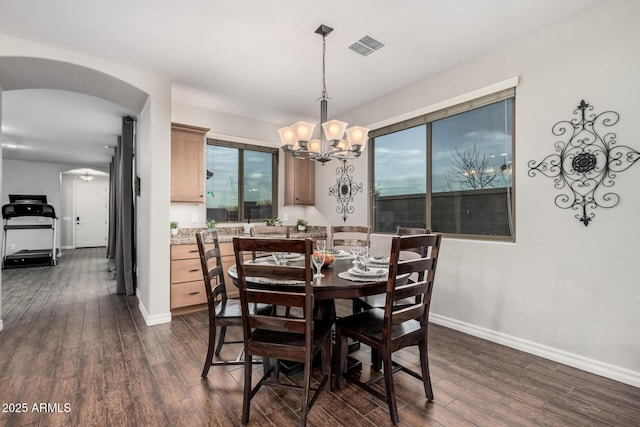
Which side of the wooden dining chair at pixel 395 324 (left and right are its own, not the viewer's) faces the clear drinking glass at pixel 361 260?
front

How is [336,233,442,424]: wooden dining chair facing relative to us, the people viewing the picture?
facing away from the viewer and to the left of the viewer

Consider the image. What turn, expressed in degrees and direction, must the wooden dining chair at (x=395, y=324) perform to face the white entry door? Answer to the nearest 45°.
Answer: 0° — it already faces it

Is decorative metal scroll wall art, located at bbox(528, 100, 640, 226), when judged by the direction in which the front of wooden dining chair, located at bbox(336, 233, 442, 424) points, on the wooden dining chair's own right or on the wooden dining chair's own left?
on the wooden dining chair's own right

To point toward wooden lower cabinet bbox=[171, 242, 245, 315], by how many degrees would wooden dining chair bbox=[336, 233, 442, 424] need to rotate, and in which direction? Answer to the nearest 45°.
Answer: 0° — it already faces it

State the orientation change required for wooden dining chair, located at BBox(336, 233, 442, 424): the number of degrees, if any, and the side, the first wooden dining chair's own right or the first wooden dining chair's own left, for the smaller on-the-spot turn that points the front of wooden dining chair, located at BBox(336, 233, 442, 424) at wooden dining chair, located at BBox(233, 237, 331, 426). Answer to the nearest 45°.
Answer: approximately 90° to the first wooden dining chair's own left
